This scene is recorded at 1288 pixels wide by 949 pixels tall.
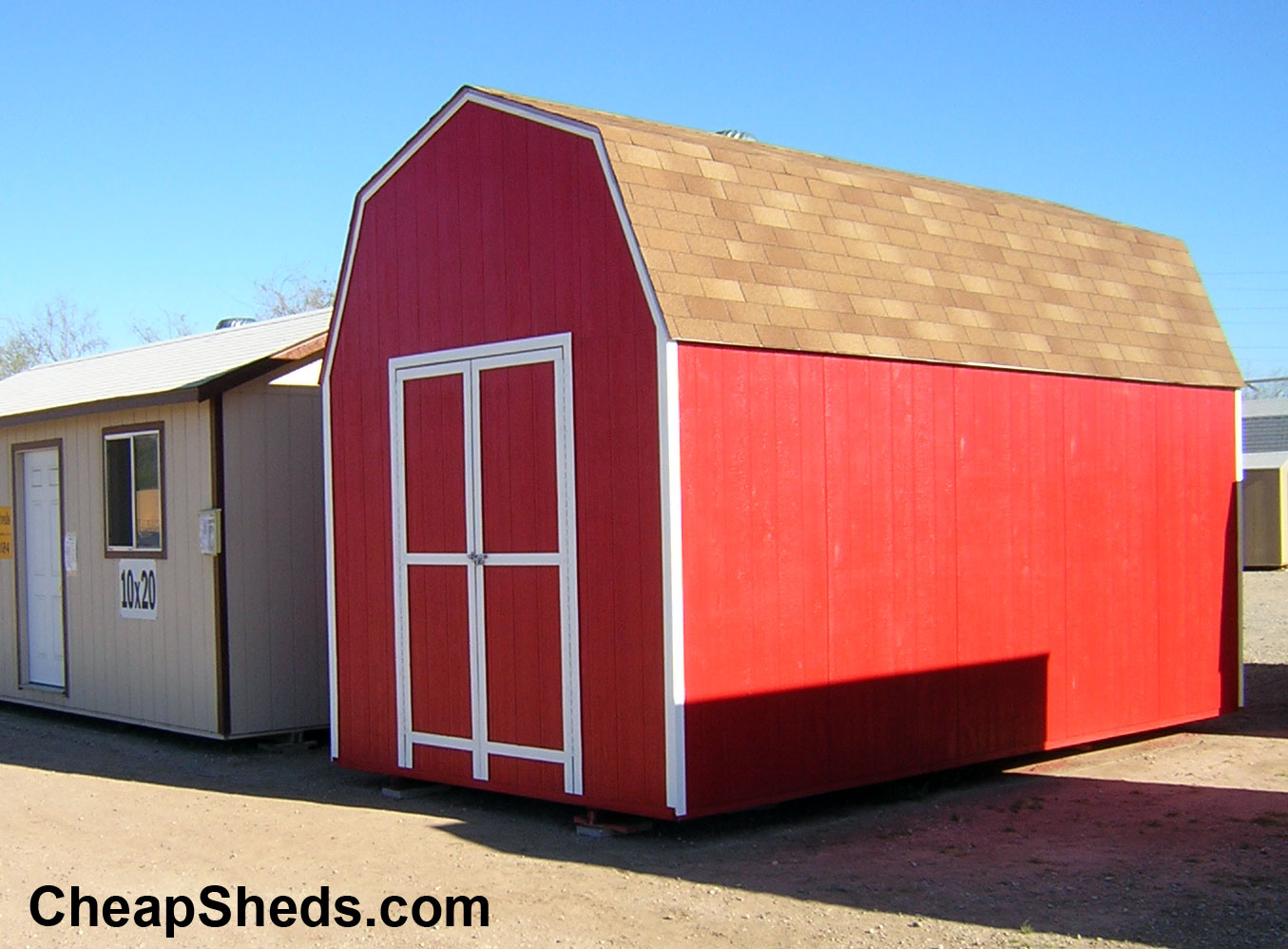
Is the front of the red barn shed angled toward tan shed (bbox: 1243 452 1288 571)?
no

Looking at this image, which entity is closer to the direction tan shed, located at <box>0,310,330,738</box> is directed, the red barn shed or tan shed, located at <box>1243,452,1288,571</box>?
the red barn shed

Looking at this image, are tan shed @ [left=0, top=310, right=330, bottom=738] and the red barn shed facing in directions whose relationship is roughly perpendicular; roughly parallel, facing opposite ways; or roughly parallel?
roughly parallel

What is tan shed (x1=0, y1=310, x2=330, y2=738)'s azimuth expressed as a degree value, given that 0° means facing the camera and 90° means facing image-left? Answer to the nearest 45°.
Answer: approximately 45°

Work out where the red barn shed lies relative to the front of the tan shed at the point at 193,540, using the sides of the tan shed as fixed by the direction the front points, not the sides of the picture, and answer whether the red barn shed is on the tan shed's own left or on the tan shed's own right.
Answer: on the tan shed's own left

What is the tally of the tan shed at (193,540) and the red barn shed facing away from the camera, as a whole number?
0

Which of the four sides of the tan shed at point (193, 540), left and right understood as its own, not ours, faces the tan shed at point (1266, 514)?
back

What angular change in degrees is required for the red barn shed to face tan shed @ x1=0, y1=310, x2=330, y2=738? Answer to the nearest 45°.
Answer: approximately 90° to its right
